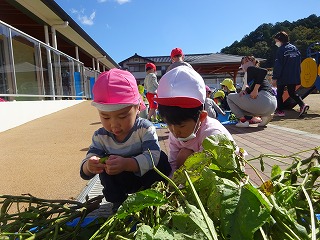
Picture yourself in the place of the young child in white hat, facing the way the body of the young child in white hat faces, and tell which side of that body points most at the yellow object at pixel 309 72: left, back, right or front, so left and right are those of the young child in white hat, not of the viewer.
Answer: back

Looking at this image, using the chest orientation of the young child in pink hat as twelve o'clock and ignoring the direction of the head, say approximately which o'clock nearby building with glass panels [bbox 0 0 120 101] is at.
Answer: The nearby building with glass panels is roughly at 4 o'clock from the young child in pink hat.

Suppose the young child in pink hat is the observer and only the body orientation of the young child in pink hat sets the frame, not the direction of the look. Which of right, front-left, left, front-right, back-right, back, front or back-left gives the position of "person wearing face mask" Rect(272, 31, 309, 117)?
back

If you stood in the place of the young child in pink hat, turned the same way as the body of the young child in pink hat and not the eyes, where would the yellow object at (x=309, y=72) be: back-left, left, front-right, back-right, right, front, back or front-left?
back
